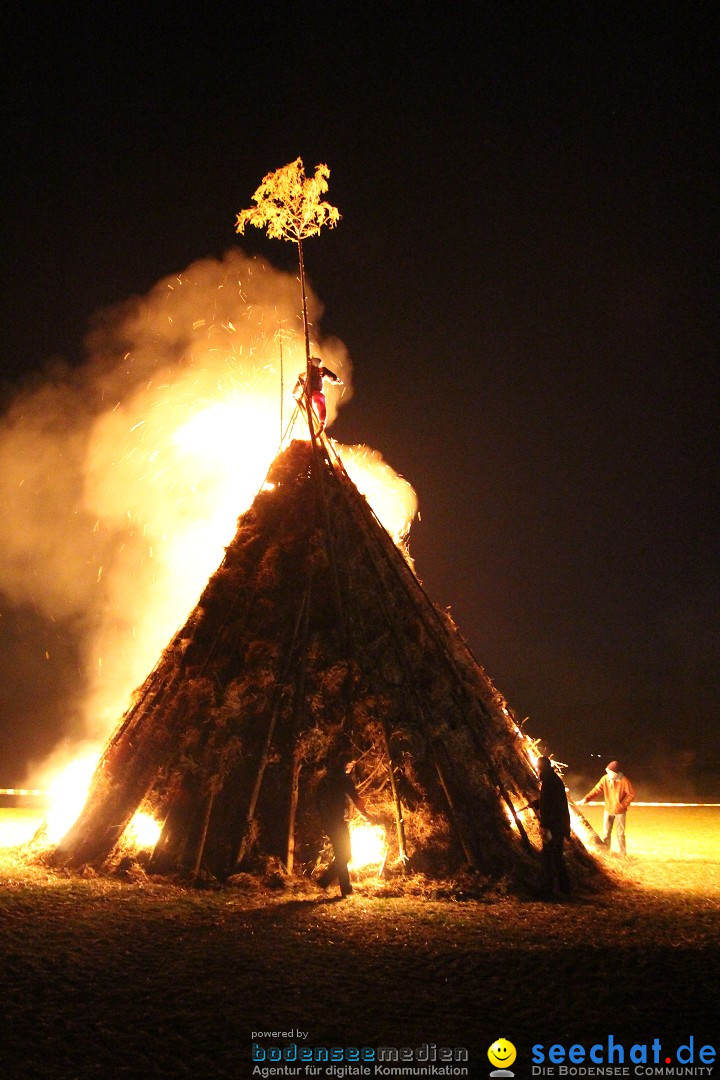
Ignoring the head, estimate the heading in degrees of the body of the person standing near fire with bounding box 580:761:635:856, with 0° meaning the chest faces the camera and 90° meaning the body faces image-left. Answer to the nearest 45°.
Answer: approximately 45°

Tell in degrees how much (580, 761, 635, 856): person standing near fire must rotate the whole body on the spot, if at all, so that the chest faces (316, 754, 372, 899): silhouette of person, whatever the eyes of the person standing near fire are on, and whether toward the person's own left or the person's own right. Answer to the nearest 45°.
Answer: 0° — they already face them

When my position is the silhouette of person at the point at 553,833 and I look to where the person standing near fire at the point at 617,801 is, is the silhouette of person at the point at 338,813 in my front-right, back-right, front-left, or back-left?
back-left
